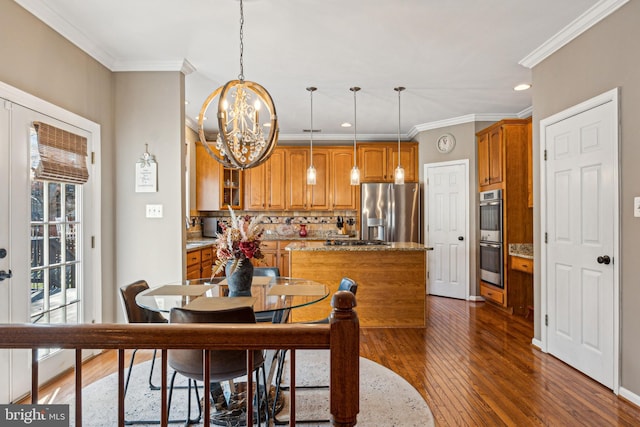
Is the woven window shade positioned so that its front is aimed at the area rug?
yes

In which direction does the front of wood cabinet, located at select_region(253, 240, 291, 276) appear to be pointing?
toward the camera

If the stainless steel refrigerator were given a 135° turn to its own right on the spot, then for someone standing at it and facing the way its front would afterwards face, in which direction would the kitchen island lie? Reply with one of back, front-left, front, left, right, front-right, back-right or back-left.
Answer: back-left

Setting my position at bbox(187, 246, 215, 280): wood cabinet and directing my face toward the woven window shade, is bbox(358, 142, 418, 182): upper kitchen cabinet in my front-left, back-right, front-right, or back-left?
back-left

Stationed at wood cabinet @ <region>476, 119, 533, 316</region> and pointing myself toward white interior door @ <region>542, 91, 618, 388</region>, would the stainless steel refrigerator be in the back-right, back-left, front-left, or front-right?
back-right

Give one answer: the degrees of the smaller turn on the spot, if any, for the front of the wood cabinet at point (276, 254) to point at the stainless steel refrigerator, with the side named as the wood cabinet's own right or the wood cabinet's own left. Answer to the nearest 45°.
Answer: approximately 90° to the wood cabinet's own left

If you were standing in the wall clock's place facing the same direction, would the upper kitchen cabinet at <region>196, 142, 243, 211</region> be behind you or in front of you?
in front

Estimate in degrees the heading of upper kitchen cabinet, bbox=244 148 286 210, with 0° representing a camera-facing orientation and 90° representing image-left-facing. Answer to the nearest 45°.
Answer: approximately 0°

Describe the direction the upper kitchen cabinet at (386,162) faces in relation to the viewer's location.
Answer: facing the viewer

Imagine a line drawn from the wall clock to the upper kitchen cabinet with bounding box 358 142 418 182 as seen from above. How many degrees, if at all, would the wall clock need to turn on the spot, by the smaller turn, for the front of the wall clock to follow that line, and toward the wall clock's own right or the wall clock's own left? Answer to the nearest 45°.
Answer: approximately 45° to the wall clock's own right

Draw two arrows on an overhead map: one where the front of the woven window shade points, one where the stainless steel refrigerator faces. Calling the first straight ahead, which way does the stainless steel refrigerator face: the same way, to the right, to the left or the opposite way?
to the right

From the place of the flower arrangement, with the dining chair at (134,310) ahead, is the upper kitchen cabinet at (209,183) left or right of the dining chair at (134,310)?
right

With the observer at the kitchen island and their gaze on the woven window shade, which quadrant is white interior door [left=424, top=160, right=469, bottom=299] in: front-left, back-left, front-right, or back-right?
back-right

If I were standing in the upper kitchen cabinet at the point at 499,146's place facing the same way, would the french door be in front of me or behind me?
in front

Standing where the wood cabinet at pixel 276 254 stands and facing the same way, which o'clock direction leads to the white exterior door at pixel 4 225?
The white exterior door is roughly at 1 o'clock from the wood cabinet.

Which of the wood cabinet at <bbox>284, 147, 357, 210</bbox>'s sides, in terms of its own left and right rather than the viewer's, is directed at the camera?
front

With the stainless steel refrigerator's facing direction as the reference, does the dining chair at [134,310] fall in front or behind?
in front

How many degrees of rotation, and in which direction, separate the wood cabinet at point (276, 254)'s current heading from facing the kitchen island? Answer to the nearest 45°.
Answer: approximately 45° to its left

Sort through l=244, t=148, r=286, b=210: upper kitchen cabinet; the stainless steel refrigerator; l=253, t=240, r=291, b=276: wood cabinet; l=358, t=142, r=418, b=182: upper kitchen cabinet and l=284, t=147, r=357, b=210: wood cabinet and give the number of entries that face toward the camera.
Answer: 5

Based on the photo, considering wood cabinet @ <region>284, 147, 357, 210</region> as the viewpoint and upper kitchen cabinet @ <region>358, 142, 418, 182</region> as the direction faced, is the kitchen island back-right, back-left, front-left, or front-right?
front-right

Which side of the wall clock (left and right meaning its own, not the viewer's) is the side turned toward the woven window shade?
front

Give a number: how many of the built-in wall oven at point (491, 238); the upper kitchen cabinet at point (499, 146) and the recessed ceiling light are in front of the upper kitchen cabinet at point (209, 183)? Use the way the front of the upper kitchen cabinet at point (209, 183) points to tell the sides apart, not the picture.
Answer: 3
